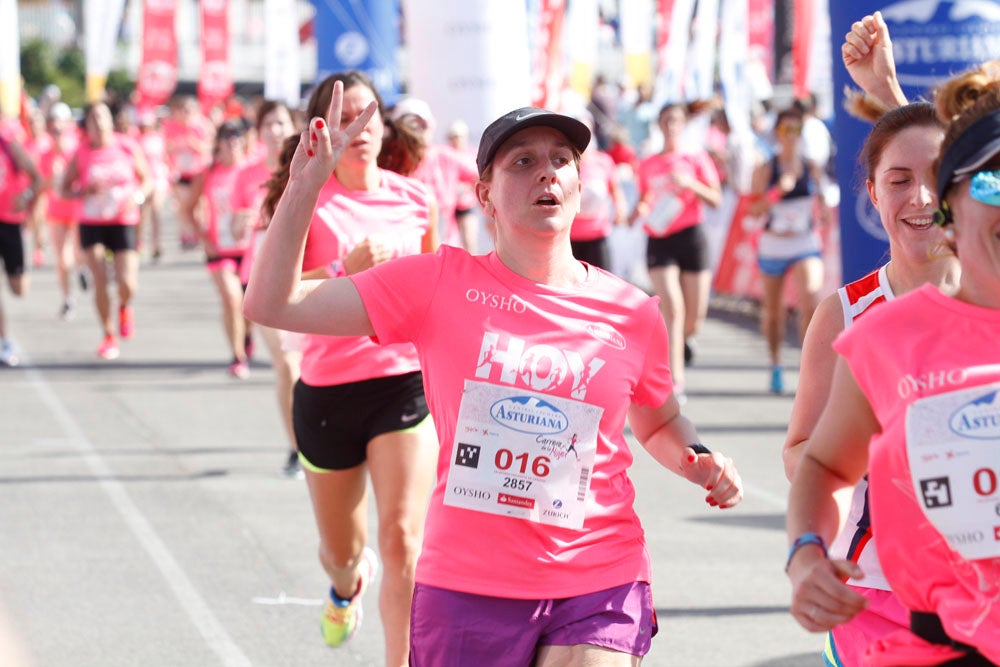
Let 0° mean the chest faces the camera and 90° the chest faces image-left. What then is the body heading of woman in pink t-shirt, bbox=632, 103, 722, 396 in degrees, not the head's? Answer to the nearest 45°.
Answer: approximately 0°

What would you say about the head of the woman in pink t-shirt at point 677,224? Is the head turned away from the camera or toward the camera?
toward the camera

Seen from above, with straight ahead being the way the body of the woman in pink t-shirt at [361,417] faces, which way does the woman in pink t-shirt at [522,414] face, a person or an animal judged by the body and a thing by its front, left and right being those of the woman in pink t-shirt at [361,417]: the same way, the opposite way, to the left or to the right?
the same way

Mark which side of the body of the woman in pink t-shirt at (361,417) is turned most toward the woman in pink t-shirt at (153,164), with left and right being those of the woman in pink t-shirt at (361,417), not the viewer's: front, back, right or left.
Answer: back

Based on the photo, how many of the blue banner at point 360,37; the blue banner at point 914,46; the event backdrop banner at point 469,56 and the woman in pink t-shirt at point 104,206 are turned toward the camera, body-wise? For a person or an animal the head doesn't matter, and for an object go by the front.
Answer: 4

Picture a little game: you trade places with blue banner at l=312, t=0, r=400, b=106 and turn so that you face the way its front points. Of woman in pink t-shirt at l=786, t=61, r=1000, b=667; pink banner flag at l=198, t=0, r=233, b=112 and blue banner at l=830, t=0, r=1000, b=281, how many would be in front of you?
2

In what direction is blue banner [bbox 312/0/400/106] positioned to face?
toward the camera

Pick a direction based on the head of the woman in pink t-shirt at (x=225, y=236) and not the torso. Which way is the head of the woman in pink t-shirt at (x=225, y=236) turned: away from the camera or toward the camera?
toward the camera

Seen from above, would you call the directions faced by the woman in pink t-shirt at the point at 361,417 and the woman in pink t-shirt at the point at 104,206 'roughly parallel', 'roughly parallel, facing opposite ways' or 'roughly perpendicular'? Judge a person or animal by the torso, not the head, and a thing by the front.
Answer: roughly parallel

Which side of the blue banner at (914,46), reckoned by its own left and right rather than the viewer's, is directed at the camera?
front

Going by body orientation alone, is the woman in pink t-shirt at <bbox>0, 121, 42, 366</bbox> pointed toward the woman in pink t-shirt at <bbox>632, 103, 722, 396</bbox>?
no

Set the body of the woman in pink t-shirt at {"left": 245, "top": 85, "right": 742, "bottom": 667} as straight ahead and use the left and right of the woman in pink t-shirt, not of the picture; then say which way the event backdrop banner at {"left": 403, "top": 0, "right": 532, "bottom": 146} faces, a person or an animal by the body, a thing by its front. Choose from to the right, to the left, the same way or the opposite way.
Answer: the same way

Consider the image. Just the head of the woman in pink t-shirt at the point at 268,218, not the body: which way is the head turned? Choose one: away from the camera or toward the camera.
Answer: toward the camera

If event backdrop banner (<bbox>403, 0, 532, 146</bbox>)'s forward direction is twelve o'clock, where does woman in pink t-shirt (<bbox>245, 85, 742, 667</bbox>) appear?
The woman in pink t-shirt is roughly at 12 o'clock from the event backdrop banner.

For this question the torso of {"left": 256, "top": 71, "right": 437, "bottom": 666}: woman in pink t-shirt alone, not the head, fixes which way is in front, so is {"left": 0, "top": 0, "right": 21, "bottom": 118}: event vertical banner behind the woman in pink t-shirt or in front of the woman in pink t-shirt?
behind

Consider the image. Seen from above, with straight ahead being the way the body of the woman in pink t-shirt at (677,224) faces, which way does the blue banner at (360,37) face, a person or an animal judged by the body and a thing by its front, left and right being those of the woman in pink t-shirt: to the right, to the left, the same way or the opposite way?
the same way

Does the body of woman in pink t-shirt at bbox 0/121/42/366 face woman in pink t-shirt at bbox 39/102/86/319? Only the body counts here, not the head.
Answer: no

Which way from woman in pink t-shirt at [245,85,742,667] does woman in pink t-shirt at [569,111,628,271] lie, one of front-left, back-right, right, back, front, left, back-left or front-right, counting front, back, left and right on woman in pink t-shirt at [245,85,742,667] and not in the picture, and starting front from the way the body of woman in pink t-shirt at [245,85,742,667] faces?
back

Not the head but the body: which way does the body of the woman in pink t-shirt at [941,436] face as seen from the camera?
toward the camera
